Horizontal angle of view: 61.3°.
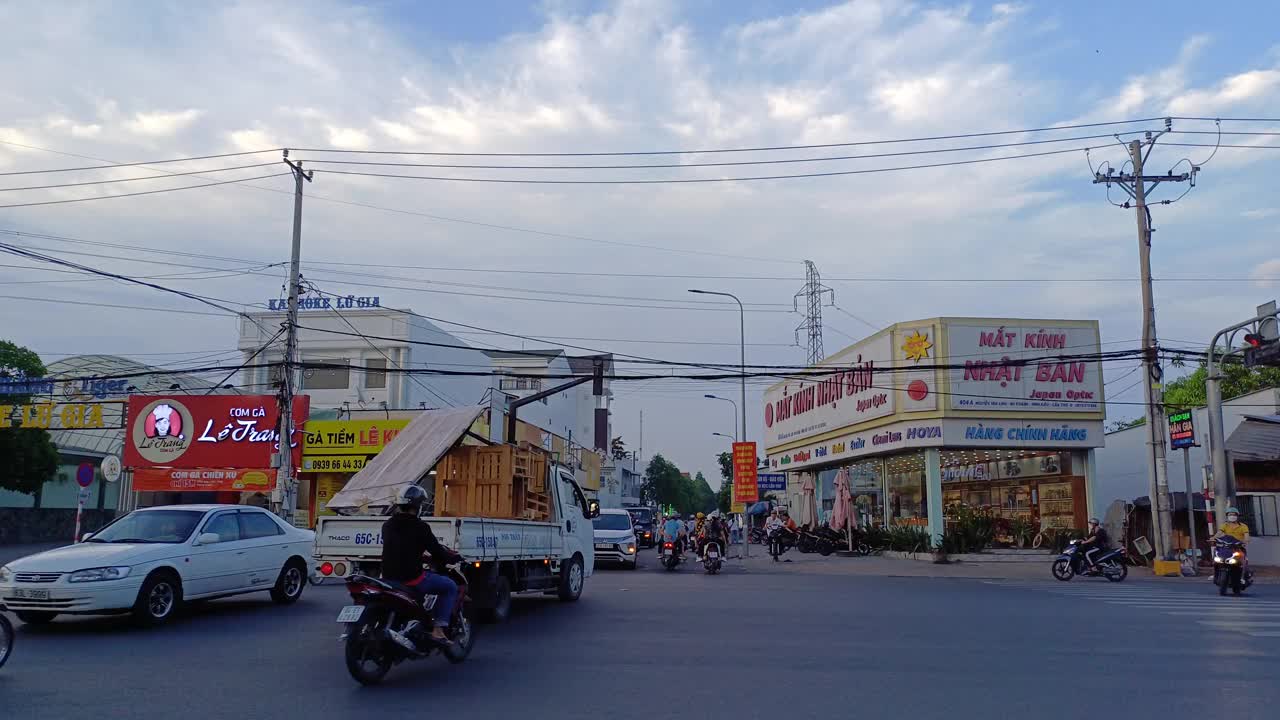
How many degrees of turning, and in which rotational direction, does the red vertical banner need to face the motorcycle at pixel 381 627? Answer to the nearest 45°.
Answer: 0° — it already faces it

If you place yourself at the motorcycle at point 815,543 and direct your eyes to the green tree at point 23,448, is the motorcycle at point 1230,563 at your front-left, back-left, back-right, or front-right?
back-left

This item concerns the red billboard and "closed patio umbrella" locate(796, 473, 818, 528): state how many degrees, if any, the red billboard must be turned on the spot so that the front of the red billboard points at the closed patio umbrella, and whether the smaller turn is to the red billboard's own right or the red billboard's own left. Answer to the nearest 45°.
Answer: approximately 90° to the red billboard's own left

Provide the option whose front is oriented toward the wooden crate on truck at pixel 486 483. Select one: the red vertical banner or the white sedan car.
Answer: the red vertical banner

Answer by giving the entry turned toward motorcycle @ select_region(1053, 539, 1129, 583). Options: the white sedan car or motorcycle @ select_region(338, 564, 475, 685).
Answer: motorcycle @ select_region(338, 564, 475, 685)

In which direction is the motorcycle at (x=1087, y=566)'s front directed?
to the viewer's left

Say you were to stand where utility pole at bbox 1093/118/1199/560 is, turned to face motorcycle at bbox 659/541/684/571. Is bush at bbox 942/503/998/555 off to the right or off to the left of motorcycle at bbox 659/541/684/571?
right

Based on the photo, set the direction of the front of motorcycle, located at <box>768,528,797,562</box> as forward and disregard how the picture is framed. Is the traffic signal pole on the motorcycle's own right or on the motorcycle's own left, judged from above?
on the motorcycle's own left

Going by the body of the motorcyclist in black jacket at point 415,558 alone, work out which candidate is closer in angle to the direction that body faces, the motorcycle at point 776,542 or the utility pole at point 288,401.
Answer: the motorcycle

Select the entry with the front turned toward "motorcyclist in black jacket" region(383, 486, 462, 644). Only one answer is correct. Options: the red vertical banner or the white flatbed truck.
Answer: the red vertical banner
